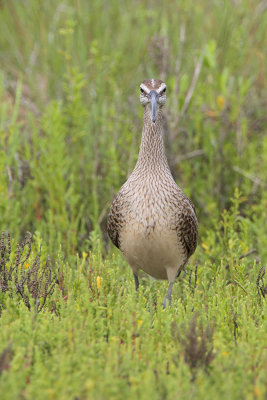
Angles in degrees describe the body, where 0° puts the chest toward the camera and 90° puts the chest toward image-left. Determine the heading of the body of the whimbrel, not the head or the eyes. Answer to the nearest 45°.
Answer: approximately 0°

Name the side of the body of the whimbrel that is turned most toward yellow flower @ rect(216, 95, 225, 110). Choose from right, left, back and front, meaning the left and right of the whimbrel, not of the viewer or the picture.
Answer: back
